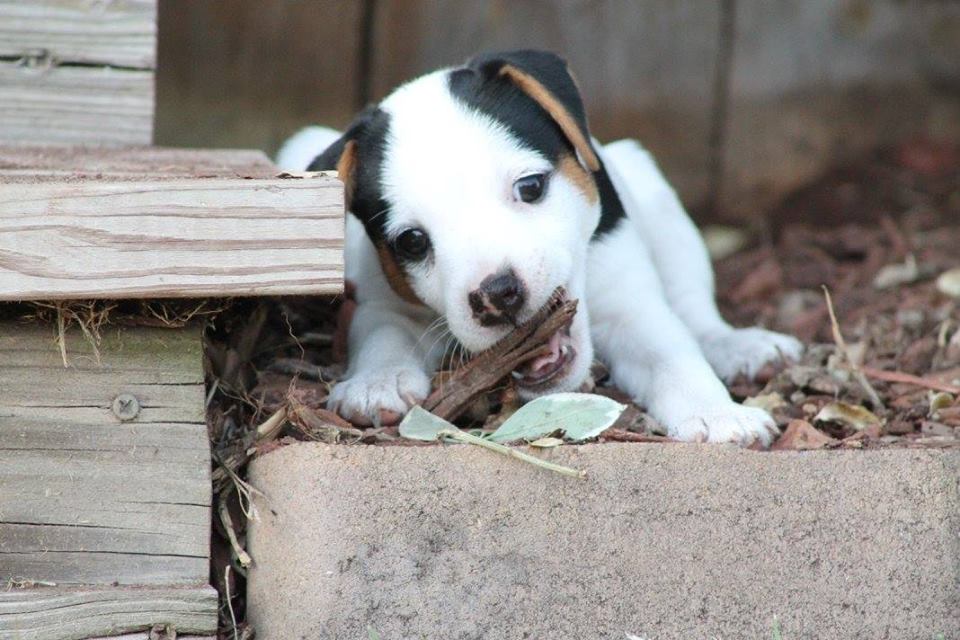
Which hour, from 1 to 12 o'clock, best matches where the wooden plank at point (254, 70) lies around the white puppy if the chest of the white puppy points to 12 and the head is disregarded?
The wooden plank is roughly at 5 o'clock from the white puppy.

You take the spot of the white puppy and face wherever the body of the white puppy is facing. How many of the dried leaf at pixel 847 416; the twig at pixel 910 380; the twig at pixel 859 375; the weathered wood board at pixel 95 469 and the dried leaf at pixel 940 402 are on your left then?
4

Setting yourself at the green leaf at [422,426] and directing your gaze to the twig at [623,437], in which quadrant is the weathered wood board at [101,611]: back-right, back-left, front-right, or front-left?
back-right

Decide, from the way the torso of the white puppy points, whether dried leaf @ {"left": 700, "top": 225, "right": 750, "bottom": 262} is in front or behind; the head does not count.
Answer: behind

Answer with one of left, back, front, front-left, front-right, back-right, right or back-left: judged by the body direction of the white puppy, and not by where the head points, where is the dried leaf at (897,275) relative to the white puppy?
back-left

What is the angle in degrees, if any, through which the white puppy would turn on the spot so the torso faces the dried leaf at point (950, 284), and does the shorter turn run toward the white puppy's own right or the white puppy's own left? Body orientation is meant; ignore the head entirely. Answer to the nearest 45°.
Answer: approximately 135° to the white puppy's own left

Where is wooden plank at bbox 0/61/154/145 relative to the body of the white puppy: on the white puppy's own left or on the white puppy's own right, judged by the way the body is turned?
on the white puppy's own right

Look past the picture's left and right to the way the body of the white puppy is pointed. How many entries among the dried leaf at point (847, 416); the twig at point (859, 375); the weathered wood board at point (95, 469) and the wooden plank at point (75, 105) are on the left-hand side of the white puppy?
2

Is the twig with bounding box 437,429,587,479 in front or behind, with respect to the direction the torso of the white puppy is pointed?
in front

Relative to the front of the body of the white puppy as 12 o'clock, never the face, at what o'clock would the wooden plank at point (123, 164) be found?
The wooden plank is roughly at 3 o'clock from the white puppy.

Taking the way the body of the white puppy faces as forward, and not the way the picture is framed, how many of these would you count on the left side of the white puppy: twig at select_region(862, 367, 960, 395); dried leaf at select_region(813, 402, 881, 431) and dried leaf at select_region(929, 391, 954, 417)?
3

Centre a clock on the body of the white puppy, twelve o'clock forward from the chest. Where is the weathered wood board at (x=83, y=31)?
The weathered wood board is roughly at 4 o'clock from the white puppy.

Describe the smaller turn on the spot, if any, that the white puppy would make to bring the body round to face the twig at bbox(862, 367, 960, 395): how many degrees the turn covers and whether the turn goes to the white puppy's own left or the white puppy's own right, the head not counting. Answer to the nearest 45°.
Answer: approximately 90° to the white puppy's own left

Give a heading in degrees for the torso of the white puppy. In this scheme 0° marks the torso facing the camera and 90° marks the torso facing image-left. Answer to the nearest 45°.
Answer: approximately 0°

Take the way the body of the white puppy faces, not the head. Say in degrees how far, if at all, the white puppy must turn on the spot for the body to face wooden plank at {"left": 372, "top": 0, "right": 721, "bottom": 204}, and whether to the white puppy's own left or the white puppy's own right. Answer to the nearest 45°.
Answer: approximately 180°

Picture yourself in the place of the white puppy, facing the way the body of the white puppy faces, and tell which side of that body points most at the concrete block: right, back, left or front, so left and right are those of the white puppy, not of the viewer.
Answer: front
